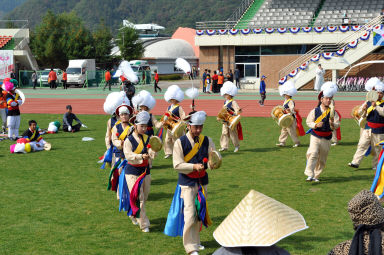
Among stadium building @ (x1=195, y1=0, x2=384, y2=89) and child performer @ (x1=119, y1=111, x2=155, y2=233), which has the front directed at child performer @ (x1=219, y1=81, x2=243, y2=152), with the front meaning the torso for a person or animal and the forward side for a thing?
the stadium building

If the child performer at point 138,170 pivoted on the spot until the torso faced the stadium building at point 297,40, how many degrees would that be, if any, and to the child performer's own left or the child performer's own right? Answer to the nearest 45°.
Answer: approximately 135° to the child performer's own left

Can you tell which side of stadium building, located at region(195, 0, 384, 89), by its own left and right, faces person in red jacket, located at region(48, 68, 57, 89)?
right

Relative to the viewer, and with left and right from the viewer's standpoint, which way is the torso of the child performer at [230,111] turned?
facing the viewer and to the left of the viewer

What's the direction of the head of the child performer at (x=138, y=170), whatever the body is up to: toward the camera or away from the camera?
toward the camera

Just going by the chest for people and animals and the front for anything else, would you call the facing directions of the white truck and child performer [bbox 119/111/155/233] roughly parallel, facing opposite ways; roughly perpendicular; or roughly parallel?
roughly perpendicular

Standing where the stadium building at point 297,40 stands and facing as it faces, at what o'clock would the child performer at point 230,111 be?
The child performer is roughly at 12 o'clock from the stadium building.

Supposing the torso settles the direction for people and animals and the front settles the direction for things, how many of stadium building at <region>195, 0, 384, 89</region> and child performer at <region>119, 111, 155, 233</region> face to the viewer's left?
0

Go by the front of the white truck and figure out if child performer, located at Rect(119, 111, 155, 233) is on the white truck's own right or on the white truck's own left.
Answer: on the white truck's own left

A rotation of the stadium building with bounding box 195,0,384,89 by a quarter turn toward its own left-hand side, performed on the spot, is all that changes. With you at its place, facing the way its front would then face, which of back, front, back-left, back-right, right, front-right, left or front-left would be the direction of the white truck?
back

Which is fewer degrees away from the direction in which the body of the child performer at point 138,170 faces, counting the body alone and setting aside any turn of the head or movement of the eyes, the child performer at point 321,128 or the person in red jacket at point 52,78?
the child performer

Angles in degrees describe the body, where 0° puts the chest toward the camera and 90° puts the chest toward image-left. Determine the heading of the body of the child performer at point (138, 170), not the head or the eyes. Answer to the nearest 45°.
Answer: approximately 315°

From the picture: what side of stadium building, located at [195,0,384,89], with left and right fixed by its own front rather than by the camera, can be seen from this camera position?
front

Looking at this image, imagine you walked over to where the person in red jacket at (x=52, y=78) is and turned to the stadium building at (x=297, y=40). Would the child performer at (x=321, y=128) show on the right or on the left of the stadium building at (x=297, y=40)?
right
